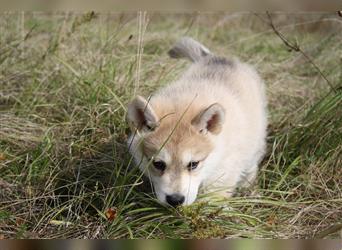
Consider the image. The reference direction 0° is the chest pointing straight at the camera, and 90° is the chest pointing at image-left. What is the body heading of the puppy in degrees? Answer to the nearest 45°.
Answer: approximately 45°
